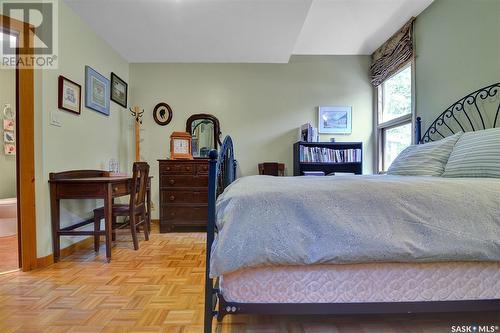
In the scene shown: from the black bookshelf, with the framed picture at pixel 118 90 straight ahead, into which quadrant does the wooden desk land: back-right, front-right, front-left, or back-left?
front-left

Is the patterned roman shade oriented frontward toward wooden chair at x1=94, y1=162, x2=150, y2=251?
yes

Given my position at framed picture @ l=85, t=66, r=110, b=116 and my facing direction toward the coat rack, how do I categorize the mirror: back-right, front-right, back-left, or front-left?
front-right

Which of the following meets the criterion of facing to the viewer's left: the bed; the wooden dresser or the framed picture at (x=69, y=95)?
the bed

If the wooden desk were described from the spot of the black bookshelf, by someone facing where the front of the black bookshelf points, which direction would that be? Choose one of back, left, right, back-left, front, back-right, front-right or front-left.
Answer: front-right

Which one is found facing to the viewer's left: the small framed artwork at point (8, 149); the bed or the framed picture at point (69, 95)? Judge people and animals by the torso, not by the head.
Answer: the bed

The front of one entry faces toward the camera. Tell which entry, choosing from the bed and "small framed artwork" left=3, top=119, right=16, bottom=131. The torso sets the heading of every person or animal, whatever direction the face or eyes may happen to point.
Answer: the small framed artwork

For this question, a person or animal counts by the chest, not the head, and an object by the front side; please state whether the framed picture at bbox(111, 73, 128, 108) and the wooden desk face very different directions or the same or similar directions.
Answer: same or similar directions

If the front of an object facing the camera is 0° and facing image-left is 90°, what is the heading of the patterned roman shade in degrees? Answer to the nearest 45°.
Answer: approximately 45°

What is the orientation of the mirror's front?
toward the camera

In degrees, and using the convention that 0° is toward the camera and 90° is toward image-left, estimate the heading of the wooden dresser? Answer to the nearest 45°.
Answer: approximately 0°

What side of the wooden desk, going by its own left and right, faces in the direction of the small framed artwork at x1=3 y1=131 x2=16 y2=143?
back

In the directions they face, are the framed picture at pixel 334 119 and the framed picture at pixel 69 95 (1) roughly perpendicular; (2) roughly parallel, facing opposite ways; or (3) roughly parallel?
roughly perpendicular

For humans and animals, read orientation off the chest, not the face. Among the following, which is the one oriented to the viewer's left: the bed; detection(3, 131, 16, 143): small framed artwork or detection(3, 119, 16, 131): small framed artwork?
the bed

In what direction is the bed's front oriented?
to the viewer's left

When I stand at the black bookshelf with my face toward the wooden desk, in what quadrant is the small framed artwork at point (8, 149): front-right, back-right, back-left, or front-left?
front-right
